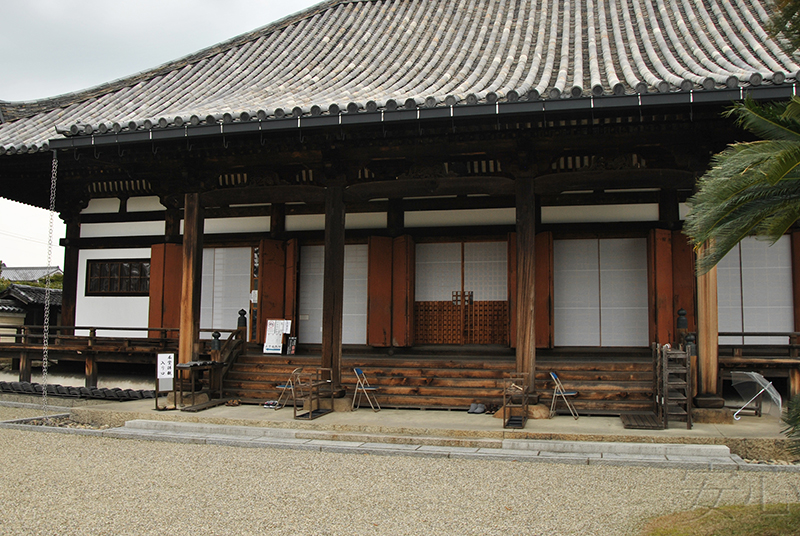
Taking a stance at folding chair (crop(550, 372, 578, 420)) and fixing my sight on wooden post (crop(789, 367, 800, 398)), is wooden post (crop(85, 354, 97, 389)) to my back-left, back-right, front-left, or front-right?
back-left

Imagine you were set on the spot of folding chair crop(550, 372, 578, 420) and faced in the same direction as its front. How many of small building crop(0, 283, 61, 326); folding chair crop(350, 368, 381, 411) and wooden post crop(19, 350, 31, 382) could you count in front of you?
0

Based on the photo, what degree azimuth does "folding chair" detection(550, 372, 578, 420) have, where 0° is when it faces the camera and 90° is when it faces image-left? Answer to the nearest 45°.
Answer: approximately 270°

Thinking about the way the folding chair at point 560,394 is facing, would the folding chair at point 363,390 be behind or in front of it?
behind

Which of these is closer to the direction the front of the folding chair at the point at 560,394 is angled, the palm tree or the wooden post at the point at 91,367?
the palm tree

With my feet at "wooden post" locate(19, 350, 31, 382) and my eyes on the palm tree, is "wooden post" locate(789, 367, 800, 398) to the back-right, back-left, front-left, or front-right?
front-left

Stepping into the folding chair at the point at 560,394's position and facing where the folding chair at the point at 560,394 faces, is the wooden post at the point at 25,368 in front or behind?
behind

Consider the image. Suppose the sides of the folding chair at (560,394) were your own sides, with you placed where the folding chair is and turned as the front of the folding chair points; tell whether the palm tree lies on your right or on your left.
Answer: on your right

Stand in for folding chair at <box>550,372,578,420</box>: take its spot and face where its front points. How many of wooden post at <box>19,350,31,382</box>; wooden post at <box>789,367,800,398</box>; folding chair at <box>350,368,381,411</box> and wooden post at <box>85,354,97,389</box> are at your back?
3

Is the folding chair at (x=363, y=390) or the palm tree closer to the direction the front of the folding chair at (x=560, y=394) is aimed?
the palm tree

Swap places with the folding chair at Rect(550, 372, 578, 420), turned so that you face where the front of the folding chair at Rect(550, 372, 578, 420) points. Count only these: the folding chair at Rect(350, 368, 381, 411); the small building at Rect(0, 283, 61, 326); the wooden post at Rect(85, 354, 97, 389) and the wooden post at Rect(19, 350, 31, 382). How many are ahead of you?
0

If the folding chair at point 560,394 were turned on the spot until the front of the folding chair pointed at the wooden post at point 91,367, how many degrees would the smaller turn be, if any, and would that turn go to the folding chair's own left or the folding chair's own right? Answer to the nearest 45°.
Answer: approximately 180°
